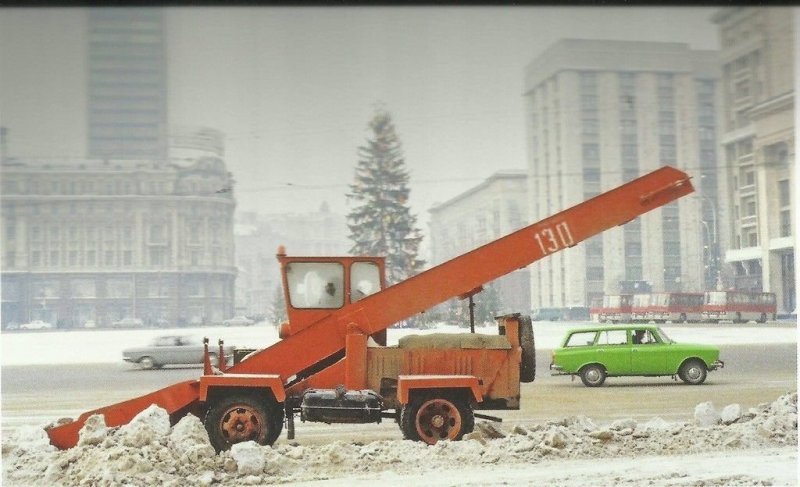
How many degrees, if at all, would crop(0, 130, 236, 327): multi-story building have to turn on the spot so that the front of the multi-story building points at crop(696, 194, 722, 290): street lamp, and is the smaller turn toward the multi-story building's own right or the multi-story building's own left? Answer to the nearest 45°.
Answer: approximately 90° to the multi-story building's own left

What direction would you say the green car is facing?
to the viewer's right

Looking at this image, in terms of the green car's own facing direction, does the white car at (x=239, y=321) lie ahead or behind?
behind

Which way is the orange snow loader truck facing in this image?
to the viewer's left

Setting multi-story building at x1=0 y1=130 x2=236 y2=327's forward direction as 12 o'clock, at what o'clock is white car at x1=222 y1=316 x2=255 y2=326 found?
The white car is roughly at 10 o'clock from the multi-story building.

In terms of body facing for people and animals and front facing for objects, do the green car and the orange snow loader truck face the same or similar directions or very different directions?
very different directions

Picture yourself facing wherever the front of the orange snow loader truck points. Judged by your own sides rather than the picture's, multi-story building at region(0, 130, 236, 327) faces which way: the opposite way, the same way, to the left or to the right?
to the left
